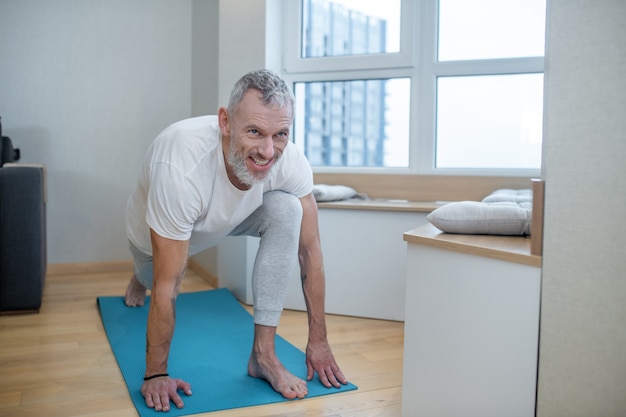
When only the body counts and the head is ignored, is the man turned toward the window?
no

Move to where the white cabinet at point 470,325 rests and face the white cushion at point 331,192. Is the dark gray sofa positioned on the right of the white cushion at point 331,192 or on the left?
left

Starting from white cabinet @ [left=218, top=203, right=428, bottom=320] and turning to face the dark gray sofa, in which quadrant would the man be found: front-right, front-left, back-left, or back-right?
front-left

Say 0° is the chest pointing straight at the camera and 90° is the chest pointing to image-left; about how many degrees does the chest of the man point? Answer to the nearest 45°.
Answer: approximately 315°

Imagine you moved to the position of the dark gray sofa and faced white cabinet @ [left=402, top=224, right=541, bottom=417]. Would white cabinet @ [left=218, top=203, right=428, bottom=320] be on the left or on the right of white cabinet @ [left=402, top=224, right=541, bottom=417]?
left

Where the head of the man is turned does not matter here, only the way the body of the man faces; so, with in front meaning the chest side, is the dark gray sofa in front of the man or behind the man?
behind

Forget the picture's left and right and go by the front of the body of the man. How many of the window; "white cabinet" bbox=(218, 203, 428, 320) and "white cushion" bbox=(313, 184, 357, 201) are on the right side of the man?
0

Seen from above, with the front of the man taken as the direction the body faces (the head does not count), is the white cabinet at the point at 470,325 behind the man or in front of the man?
in front

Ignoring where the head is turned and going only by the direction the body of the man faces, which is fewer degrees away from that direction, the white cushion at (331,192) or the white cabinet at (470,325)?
the white cabinet
